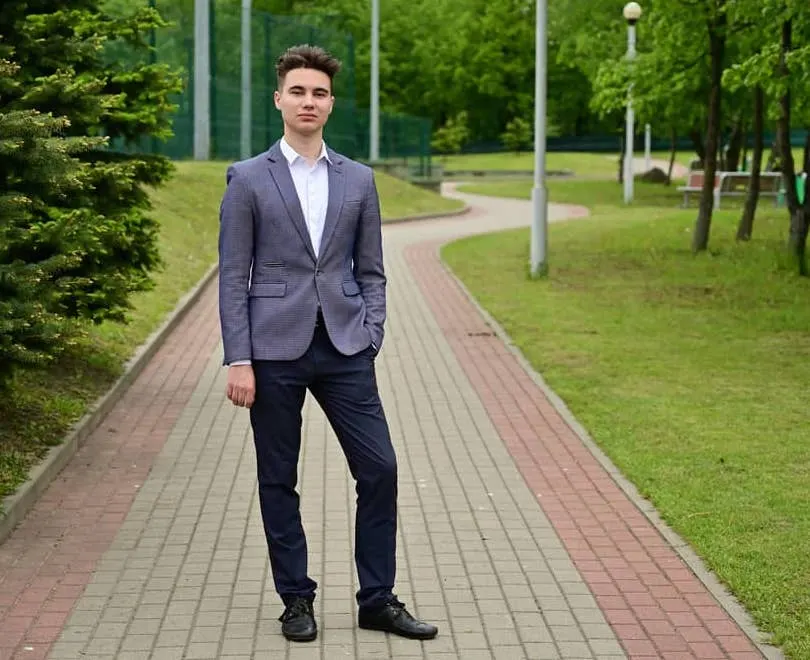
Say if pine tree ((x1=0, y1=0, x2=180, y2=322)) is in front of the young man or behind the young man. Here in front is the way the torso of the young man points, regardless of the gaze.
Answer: behind

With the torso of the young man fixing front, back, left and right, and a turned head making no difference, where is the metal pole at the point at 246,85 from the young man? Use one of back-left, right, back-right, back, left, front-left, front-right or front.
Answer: back

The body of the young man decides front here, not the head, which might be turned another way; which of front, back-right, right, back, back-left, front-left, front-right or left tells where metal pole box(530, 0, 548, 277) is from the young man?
back

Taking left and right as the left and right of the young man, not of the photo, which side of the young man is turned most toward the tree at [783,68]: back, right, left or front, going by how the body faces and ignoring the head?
back

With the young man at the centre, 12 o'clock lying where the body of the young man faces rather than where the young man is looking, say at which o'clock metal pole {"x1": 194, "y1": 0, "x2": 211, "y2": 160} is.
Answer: The metal pole is roughly at 6 o'clock from the young man.

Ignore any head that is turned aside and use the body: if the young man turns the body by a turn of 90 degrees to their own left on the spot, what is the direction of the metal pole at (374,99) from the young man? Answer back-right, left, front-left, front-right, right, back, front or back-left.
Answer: left

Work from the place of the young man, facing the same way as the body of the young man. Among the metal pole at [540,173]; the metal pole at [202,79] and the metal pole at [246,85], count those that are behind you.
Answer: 3

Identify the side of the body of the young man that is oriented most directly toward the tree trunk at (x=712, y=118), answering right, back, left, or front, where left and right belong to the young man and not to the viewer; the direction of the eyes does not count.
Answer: back

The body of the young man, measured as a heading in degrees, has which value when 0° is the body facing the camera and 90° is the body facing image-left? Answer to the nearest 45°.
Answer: approximately 0°

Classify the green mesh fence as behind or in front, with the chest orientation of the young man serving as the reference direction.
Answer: behind

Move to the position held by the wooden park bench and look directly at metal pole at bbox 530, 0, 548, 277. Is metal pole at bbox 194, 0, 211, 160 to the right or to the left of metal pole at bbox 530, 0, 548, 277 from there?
right
